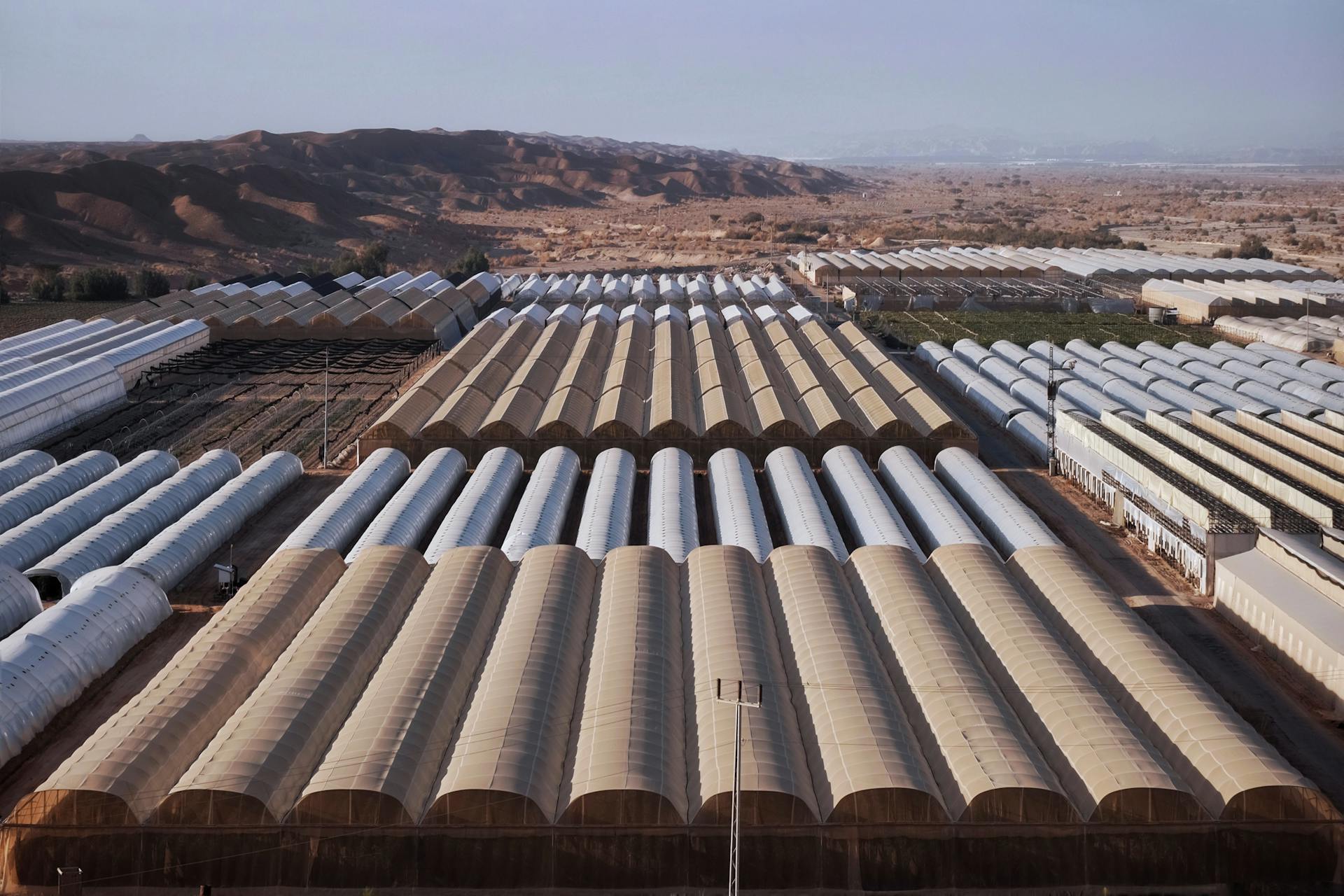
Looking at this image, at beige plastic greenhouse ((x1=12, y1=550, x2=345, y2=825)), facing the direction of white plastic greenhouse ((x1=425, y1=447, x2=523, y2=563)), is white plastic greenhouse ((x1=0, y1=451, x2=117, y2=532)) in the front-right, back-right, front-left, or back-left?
front-left

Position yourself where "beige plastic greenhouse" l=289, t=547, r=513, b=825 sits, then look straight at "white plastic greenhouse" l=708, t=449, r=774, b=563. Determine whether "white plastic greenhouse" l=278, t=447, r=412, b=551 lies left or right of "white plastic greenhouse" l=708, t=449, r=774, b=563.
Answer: left

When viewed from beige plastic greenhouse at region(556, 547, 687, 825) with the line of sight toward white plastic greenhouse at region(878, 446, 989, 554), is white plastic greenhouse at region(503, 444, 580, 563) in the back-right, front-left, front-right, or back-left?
front-left
